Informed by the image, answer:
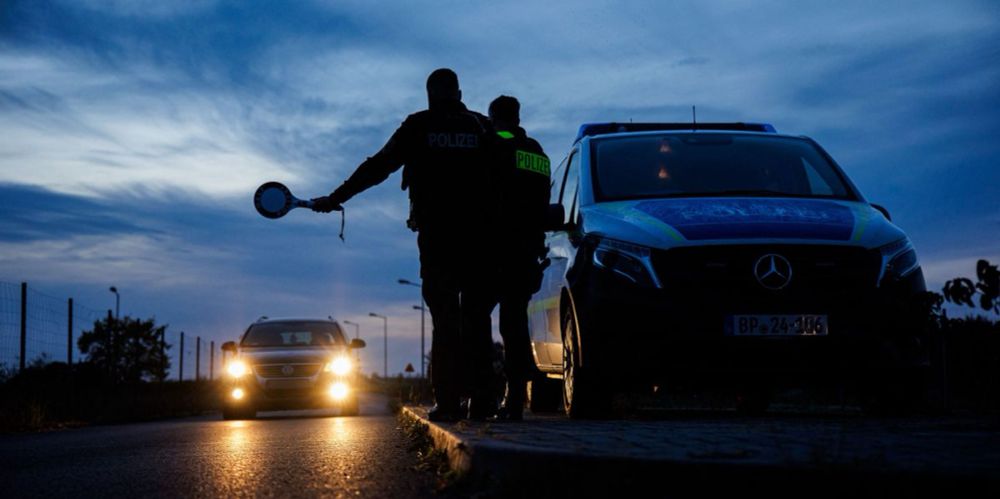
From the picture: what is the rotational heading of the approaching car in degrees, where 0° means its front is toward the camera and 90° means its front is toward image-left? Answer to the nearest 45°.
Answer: approximately 0°

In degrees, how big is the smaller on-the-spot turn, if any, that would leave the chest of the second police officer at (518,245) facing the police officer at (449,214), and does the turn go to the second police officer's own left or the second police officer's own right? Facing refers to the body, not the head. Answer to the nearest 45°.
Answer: approximately 90° to the second police officer's own left

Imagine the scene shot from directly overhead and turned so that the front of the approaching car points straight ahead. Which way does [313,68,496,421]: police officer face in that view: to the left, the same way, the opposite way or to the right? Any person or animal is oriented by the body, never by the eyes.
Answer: the opposite way

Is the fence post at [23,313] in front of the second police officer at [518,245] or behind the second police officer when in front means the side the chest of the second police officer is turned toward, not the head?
in front

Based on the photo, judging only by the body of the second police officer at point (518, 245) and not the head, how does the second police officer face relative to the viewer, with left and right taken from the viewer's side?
facing away from the viewer and to the left of the viewer

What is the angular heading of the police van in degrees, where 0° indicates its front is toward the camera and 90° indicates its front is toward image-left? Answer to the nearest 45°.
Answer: approximately 315°

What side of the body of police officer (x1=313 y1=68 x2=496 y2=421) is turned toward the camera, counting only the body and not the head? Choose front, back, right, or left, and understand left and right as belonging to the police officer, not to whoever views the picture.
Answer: back

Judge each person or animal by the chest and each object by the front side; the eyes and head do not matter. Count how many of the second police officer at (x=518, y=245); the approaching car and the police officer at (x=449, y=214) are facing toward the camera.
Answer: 1

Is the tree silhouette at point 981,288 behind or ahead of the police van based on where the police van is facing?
behind

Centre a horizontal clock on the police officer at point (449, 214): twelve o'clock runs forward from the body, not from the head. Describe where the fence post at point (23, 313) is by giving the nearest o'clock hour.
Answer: The fence post is roughly at 11 o'clock from the police officer.

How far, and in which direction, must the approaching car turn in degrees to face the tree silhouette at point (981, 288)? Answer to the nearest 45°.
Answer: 0° — it already faces it

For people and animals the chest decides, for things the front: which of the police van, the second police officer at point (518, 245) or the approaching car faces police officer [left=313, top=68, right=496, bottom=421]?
the approaching car
